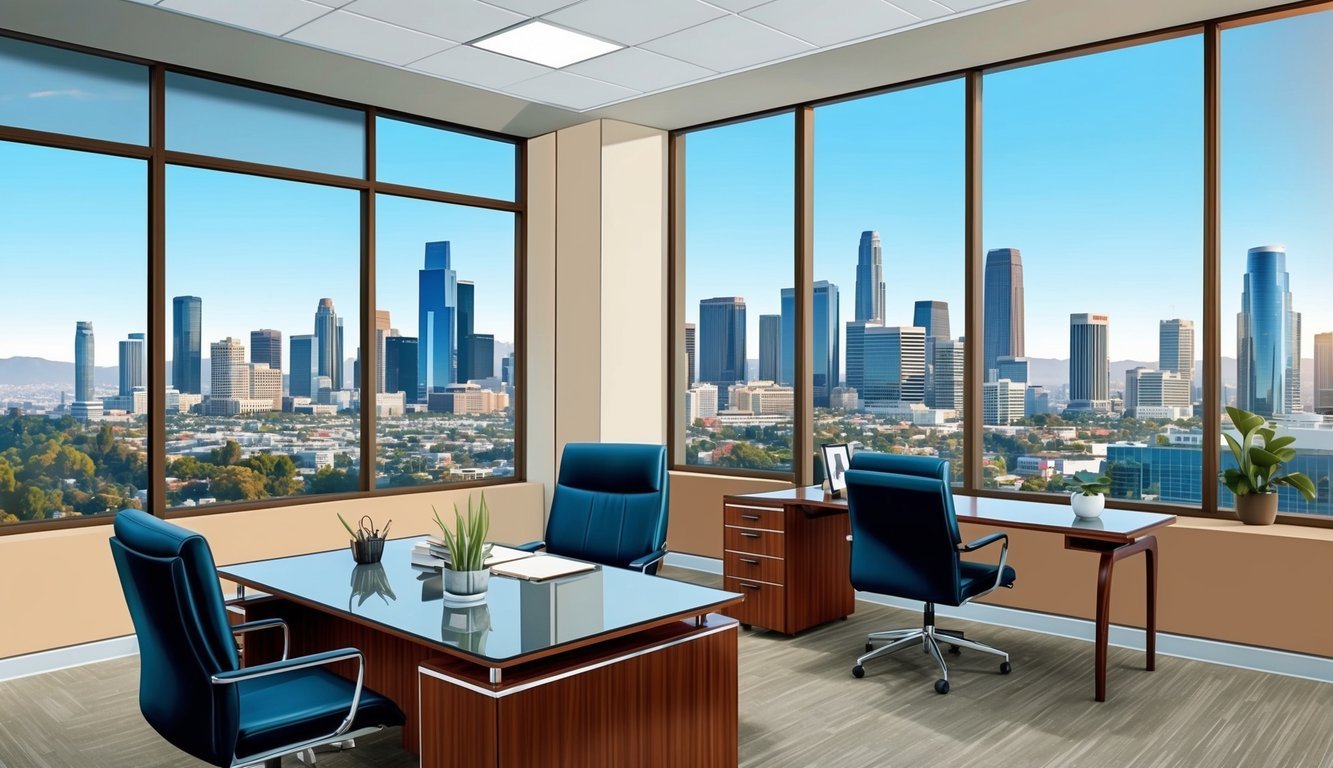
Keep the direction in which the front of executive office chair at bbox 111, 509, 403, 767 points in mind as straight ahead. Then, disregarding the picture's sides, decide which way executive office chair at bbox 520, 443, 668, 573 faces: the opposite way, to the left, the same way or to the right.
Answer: the opposite way

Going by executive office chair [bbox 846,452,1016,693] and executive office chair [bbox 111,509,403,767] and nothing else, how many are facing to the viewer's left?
0

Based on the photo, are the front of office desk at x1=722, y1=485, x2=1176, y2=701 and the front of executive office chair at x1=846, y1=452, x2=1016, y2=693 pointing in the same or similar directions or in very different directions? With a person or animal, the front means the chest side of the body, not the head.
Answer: very different directions

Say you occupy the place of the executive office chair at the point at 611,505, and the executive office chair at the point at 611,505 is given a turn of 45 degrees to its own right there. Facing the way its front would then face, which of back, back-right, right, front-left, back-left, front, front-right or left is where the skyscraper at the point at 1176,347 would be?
back

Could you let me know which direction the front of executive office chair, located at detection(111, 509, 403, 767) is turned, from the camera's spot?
facing away from the viewer and to the right of the viewer

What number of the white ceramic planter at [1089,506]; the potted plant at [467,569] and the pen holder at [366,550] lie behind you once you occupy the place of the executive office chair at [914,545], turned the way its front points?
2

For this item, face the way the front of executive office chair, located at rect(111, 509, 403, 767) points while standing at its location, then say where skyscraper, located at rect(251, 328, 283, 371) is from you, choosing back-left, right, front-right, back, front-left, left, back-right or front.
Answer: front-left

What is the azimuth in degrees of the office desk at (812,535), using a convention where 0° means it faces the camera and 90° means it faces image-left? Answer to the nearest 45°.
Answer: approximately 45°

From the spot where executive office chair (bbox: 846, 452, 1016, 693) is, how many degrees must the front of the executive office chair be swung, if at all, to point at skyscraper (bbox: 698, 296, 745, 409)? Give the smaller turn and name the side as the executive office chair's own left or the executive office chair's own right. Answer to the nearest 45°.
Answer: approximately 90° to the executive office chair's own left

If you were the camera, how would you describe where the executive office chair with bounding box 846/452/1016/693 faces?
facing away from the viewer and to the right of the viewer

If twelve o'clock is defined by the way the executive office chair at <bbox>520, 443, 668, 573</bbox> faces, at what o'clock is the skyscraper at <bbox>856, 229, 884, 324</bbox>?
The skyscraper is roughly at 6 o'clock from the executive office chair.

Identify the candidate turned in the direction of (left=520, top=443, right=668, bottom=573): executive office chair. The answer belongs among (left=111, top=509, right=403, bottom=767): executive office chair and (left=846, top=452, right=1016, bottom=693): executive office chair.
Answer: (left=111, top=509, right=403, bottom=767): executive office chair

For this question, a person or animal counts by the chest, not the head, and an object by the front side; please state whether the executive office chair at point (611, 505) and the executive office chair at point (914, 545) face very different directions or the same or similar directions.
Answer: very different directions
